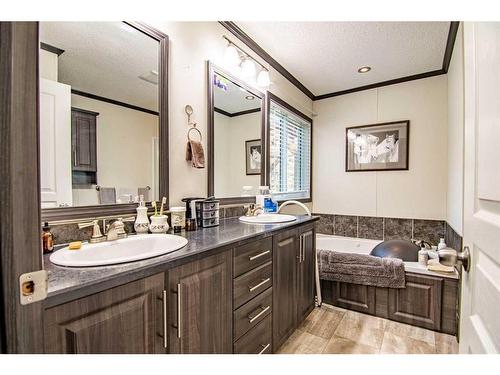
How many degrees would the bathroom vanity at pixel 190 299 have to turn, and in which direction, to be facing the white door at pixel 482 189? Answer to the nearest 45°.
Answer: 0° — it already faces it

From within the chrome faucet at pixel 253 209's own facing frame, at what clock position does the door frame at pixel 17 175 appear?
The door frame is roughly at 2 o'clock from the chrome faucet.

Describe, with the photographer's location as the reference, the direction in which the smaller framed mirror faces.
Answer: facing the viewer and to the right of the viewer

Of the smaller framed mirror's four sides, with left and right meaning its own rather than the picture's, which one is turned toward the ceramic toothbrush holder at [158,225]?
right

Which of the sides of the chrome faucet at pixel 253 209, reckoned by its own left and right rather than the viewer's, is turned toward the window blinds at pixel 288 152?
left

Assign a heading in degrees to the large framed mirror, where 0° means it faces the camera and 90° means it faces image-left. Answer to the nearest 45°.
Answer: approximately 315°

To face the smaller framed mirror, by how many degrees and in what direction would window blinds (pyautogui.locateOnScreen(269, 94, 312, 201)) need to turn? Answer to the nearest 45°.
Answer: approximately 90° to its right

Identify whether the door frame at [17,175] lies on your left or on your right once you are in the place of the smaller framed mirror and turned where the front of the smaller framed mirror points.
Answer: on your right

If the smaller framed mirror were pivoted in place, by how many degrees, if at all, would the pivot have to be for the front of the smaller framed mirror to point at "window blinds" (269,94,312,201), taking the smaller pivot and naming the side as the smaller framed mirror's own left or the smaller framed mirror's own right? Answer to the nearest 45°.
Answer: approximately 90° to the smaller framed mirror's own left

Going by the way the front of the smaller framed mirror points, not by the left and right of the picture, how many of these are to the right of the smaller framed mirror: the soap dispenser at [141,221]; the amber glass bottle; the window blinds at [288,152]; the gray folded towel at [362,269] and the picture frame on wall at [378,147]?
2

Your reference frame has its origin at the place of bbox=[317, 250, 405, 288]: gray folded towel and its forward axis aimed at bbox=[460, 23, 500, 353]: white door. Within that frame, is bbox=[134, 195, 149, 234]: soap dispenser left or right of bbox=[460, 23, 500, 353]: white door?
right
